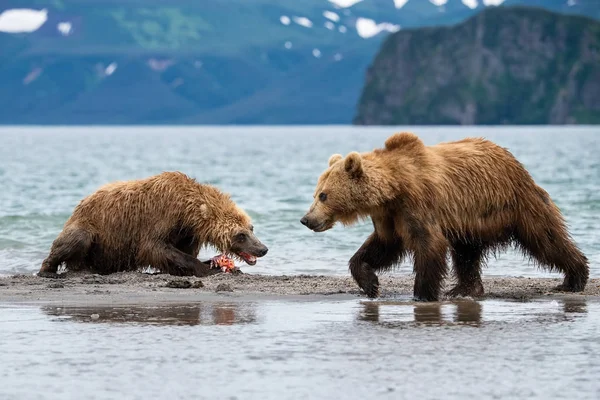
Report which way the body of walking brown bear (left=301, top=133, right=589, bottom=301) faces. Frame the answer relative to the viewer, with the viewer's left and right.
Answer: facing to the left of the viewer

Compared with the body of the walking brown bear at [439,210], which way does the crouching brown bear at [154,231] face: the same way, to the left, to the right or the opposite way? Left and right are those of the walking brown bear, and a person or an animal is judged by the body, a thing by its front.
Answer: the opposite way

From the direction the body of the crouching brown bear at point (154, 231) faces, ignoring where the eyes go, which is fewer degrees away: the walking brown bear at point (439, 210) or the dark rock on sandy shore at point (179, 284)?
the walking brown bear

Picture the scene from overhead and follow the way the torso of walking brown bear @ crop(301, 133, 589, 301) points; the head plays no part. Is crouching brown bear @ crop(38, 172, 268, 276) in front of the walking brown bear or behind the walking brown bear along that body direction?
in front

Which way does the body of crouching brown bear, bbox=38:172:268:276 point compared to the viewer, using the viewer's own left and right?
facing to the right of the viewer

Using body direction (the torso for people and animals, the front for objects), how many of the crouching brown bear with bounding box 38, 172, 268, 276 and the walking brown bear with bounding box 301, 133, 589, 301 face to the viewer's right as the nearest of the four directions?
1

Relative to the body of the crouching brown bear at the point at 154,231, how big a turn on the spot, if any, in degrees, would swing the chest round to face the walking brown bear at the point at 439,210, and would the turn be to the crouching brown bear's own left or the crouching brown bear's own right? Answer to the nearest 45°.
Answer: approximately 45° to the crouching brown bear's own right
